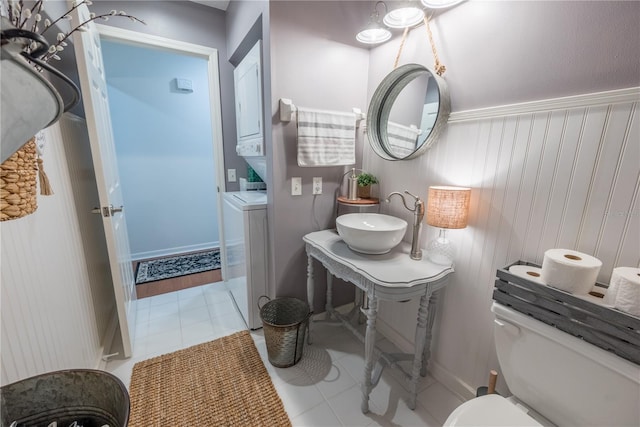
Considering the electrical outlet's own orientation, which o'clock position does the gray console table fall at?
The gray console table is roughly at 11 o'clock from the electrical outlet.

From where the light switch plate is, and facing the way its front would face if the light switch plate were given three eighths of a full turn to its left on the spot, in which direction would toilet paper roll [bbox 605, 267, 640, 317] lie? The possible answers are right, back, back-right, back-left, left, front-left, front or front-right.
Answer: right

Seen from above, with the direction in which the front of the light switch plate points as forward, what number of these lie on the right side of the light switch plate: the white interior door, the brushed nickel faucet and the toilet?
1

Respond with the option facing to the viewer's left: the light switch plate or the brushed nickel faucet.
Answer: the brushed nickel faucet

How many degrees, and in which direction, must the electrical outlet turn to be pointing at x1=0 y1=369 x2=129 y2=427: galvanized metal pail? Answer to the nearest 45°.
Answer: approximately 45° to its right

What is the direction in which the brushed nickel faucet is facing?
to the viewer's left

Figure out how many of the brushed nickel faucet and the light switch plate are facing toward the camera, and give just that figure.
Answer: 1

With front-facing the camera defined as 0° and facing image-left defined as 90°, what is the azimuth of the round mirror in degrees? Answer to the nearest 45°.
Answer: approximately 45°

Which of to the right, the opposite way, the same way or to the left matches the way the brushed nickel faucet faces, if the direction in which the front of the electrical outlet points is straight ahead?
to the right

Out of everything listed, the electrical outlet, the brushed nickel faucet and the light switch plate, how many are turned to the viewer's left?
1
